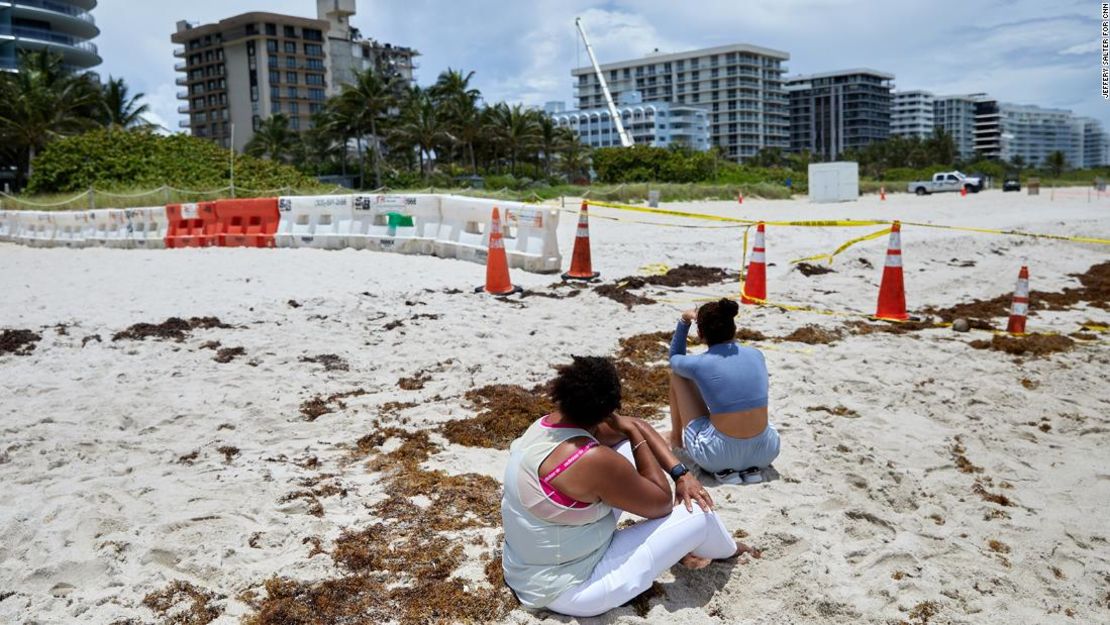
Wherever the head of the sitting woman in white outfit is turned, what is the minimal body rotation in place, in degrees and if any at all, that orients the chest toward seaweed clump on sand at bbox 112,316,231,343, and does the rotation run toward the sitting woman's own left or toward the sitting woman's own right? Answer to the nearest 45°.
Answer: approximately 90° to the sitting woman's own left

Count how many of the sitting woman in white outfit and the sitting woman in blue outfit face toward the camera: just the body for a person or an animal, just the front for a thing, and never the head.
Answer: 0

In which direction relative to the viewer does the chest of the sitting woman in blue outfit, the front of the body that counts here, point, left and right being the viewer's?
facing away from the viewer and to the left of the viewer

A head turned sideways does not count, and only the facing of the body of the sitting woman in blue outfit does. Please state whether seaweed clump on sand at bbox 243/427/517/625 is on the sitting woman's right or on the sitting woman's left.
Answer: on the sitting woman's left

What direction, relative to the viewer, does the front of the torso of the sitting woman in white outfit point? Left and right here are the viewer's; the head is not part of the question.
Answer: facing away from the viewer and to the right of the viewer

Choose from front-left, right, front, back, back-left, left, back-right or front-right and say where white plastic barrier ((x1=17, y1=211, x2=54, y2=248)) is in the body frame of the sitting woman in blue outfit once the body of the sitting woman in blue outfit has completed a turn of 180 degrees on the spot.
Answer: back

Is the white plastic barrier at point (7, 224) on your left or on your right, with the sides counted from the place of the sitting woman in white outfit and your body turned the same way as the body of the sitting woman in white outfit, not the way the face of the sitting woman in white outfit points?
on your left

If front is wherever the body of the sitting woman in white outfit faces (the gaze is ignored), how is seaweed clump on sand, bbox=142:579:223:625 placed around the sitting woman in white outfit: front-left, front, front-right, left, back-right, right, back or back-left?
back-left

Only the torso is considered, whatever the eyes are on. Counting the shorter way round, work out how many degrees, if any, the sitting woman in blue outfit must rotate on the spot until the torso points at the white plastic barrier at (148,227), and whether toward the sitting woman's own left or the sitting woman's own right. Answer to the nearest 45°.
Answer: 0° — they already face it

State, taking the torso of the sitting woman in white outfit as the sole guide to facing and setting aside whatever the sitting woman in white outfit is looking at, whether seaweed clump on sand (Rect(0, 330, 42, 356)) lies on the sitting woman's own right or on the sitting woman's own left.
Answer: on the sitting woman's own left

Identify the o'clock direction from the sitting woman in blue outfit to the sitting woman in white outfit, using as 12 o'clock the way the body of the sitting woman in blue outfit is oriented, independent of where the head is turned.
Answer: The sitting woman in white outfit is roughly at 8 o'clock from the sitting woman in blue outfit.

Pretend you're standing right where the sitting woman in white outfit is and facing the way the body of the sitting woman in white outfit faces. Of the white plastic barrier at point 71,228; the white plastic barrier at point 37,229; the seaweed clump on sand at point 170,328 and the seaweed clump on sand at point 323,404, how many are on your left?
4

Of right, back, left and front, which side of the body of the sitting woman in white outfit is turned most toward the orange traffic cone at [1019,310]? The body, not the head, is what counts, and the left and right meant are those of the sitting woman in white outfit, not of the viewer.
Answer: front

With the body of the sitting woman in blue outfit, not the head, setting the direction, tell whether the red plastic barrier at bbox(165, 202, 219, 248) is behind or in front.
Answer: in front

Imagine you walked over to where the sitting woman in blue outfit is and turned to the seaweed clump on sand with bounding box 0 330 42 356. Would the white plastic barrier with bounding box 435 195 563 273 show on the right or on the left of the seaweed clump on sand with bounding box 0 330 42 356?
right
